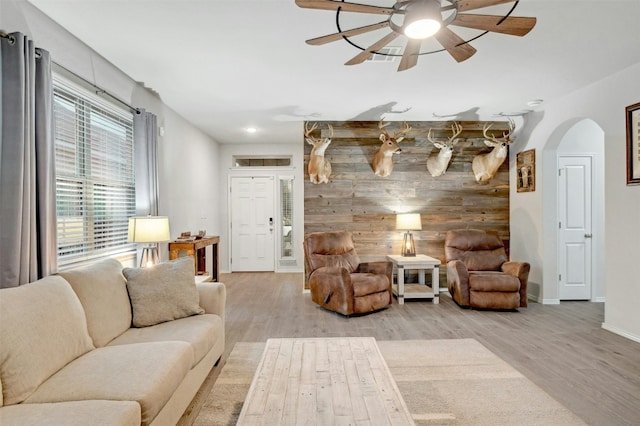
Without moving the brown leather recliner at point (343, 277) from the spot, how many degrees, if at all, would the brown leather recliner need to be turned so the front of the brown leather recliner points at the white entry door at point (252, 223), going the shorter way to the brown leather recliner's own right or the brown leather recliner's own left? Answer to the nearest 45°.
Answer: approximately 180°

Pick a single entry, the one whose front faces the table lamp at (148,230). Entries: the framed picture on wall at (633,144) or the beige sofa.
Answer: the framed picture on wall

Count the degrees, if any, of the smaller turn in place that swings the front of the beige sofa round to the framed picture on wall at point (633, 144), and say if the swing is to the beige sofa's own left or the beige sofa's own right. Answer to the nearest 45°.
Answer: approximately 45° to the beige sofa's own left

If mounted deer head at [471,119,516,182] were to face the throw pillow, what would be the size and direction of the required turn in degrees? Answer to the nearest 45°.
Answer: approximately 90° to its right

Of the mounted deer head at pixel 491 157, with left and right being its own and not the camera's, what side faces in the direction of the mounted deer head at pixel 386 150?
right

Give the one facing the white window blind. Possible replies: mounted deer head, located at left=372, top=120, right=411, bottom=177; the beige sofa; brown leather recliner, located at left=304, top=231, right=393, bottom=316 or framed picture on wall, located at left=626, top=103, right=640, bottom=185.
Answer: the framed picture on wall

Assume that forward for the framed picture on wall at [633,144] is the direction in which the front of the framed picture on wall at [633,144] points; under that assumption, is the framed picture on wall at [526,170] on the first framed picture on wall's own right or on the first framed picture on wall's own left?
on the first framed picture on wall's own right

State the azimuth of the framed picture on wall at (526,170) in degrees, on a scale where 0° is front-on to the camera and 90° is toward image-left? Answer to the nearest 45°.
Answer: approximately 45°

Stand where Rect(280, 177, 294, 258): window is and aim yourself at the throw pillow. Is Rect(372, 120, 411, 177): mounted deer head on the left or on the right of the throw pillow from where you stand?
left

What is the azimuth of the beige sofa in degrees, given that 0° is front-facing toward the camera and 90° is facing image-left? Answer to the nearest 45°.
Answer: approximately 315°
